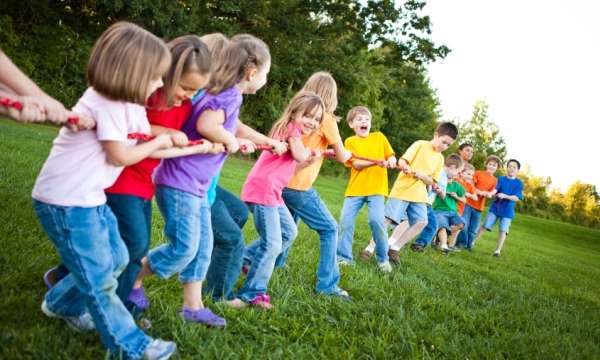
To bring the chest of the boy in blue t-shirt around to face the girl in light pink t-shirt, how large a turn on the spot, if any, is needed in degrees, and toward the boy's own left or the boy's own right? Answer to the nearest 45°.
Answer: approximately 45° to the boy's own left

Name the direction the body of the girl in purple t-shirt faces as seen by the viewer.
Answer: to the viewer's right

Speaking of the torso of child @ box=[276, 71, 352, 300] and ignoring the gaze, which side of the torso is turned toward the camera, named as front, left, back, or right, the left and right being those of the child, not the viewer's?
right

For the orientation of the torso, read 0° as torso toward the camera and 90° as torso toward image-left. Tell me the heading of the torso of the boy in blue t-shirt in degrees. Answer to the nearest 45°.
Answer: approximately 45°

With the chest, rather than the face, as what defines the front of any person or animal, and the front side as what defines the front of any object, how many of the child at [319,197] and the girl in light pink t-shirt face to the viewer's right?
2

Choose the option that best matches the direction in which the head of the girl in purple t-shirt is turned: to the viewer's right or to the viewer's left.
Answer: to the viewer's right

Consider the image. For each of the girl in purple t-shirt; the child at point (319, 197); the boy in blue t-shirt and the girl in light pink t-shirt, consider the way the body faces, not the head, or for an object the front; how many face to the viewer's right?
3

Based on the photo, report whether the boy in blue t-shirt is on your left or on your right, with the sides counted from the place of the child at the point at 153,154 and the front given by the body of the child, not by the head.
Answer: on your left

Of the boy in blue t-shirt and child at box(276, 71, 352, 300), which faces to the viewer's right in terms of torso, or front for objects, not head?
the child

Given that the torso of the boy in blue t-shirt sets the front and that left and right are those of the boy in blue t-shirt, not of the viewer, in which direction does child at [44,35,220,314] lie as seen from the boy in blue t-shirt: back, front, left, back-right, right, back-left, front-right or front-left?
front-left
